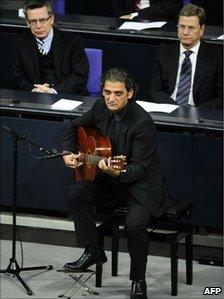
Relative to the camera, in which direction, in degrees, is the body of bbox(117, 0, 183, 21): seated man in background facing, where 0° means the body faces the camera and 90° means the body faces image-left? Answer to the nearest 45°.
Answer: approximately 45°

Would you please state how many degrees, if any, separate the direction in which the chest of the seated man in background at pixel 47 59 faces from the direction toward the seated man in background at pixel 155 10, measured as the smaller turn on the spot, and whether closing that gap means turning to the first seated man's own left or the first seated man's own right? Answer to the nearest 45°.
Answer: approximately 180°

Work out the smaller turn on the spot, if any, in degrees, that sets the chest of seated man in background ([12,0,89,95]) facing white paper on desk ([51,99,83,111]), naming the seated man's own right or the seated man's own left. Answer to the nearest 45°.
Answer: approximately 45° to the seated man's own left

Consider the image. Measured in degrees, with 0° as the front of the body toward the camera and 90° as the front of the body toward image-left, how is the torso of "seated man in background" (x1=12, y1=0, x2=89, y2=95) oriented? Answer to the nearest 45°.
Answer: approximately 45°
